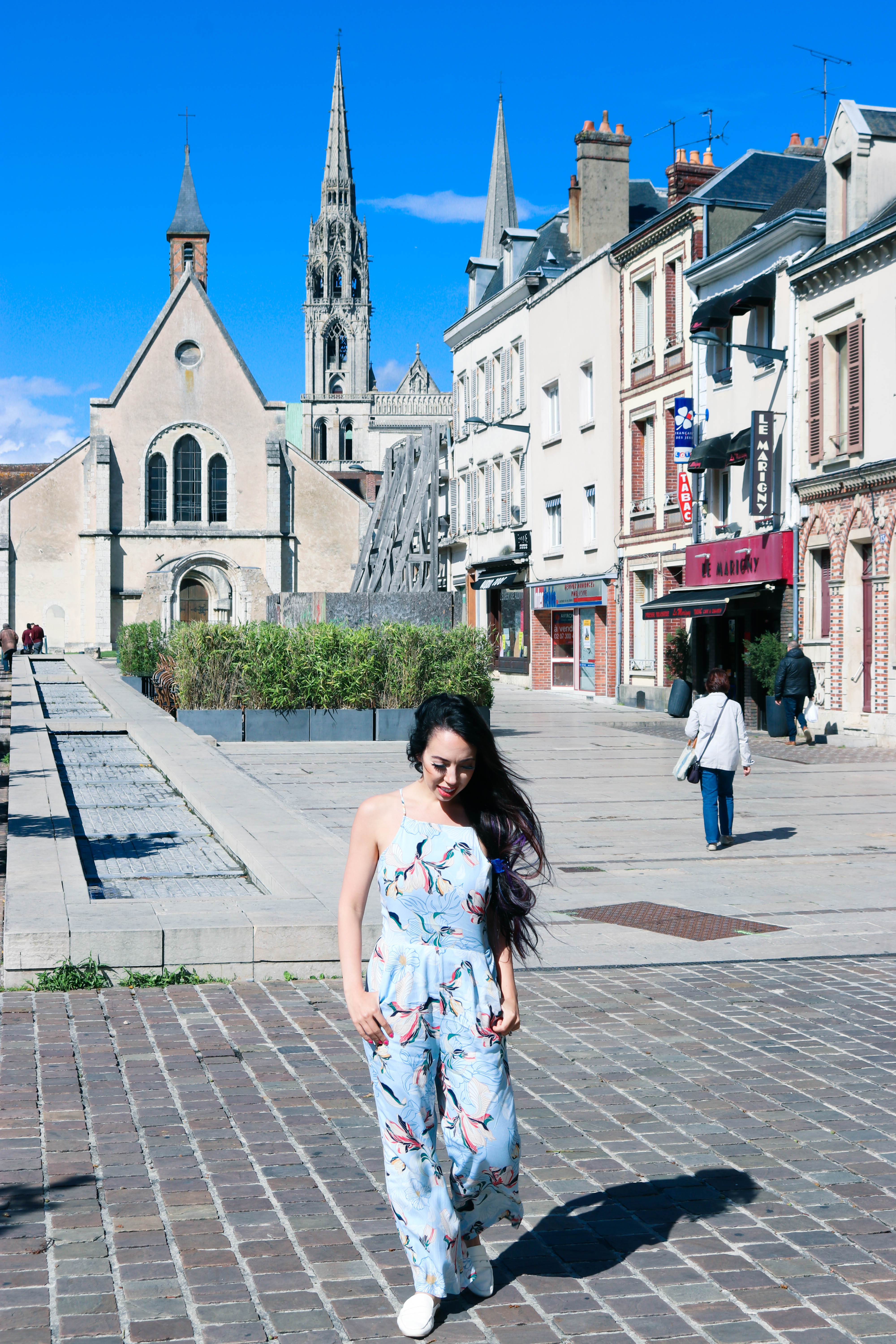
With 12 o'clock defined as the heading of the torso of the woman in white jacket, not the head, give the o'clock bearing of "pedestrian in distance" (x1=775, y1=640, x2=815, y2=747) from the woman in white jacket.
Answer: The pedestrian in distance is roughly at 12 o'clock from the woman in white jacket.

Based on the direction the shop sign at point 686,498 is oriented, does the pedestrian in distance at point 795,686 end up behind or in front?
in front

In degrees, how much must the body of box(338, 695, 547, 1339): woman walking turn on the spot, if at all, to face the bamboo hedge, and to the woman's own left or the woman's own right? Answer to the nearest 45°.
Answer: approximately 180°

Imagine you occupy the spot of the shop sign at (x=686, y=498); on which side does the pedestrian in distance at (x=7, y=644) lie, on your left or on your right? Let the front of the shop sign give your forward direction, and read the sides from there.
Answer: on your right

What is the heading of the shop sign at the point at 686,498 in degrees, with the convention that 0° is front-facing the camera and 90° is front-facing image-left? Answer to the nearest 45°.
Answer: approximately 0°

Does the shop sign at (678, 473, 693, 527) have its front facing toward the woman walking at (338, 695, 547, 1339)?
yes

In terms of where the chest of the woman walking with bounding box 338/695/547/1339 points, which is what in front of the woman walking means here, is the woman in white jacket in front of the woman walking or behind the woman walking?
behind

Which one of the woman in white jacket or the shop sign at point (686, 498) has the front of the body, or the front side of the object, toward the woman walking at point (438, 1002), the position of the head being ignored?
the shop sign

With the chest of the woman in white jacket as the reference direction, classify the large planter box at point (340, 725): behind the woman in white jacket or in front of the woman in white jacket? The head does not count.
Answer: in front

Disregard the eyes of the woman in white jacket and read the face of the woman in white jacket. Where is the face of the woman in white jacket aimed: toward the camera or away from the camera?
away from the camera

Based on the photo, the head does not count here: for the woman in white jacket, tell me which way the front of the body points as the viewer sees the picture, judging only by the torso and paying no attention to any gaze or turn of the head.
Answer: away from the camera

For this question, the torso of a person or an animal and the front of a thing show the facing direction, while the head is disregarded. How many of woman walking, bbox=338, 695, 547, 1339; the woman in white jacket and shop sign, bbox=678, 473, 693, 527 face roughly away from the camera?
1

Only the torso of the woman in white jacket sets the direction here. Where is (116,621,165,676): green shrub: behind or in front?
in front
